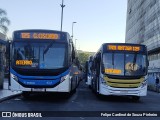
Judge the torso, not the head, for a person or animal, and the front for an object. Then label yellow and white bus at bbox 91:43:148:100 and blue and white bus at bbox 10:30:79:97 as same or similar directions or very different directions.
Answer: same or similar directions

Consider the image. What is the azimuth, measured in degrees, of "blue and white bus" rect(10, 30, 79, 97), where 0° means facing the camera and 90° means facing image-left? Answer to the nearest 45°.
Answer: approximately 0°

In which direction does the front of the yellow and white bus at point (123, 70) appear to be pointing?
toward the camera

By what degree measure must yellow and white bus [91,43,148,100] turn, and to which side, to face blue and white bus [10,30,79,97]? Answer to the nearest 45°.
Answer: approximately 45° to its right

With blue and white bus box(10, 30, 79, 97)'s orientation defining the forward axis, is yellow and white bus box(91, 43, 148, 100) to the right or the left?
on its left

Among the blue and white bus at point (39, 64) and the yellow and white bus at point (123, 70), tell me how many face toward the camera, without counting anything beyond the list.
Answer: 2
